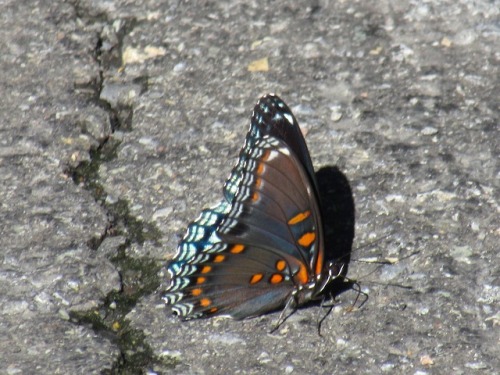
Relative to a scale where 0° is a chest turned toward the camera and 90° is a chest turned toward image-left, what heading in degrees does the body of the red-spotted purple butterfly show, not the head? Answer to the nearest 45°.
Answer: approximately 270°
